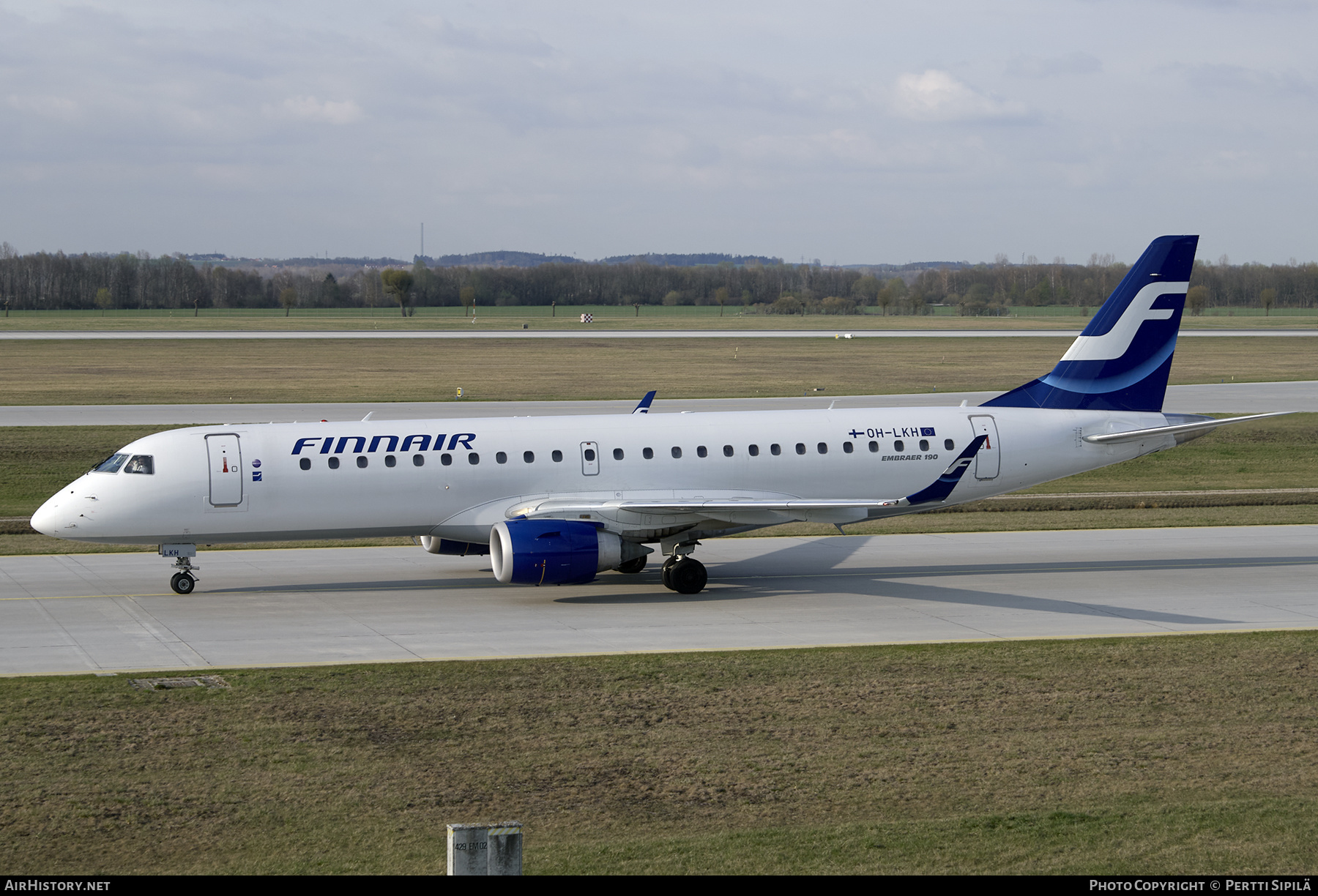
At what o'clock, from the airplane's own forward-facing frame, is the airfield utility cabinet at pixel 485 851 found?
The airfield utility cabinet is roughly at 9 o'clock from the airplane.

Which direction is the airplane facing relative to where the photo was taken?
to the viewer's left
